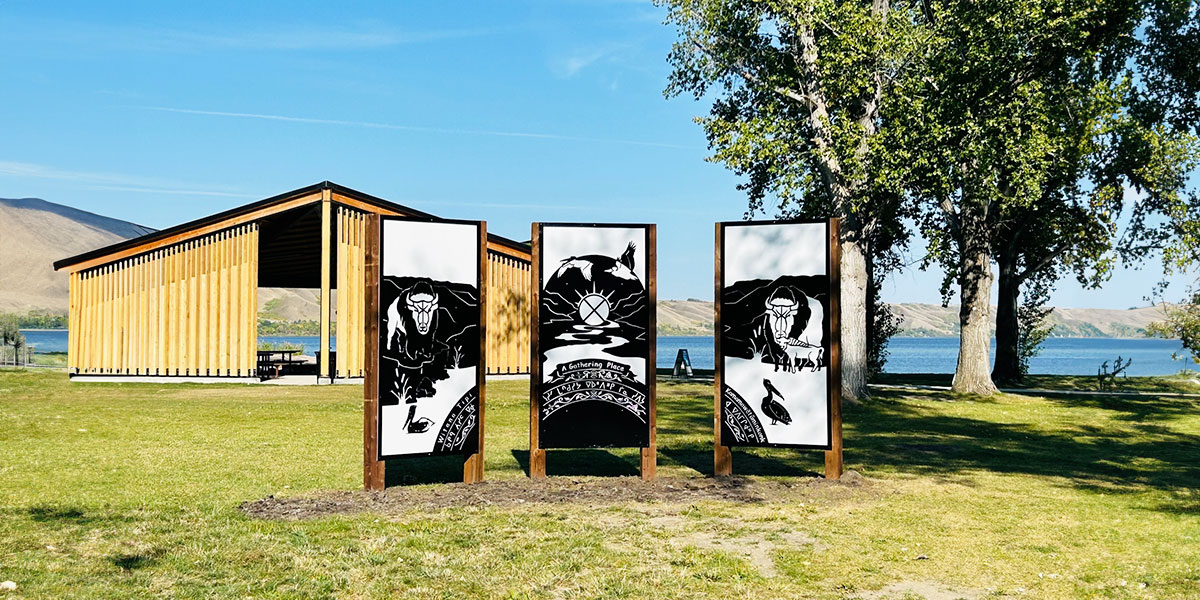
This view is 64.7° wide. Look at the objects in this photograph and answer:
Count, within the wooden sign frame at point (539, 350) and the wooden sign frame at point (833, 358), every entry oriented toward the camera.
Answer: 2

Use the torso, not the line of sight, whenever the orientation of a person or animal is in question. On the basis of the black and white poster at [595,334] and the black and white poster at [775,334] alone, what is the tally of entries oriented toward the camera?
2

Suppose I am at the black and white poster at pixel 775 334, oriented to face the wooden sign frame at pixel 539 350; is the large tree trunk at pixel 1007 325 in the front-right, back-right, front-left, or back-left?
back-right

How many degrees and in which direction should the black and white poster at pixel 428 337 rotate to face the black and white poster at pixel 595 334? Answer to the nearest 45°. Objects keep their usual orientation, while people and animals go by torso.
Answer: approximately 45° to its left

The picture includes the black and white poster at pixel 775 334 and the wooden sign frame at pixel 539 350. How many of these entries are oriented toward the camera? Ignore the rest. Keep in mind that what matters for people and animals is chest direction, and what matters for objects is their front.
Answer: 2

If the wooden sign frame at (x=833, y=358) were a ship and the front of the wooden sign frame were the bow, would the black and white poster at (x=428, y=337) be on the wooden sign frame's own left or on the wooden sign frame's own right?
on the wooden sign frame's own right

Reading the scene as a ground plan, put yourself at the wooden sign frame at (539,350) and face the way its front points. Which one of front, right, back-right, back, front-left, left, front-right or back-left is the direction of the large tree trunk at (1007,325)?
back-left

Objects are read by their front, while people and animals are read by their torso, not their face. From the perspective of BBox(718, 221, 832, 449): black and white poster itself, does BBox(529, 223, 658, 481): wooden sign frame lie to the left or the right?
on its right
